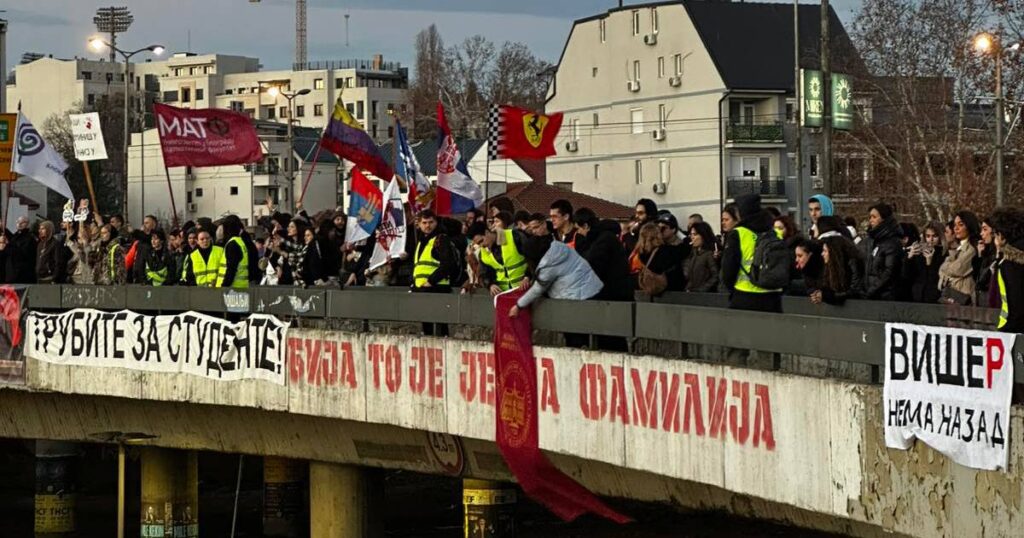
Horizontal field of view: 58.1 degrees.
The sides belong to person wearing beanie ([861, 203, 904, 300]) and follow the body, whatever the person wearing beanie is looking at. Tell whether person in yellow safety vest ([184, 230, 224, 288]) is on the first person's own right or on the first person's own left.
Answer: on the first person's own right

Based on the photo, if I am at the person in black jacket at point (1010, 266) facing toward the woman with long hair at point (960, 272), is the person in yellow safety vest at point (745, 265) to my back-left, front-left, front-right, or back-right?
front-left

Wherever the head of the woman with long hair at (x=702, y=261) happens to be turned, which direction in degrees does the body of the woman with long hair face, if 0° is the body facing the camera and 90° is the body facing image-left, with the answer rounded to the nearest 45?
approximately 45°

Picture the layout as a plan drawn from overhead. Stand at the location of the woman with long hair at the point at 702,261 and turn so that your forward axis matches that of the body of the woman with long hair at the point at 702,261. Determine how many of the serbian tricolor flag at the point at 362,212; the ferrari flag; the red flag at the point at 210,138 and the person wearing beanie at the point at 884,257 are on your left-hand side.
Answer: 1

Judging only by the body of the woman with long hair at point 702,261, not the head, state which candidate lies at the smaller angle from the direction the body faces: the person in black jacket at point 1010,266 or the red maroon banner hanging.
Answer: the red maroon banner hanging

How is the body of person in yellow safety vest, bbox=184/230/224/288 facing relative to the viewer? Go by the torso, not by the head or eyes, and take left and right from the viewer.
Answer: facing the viewer

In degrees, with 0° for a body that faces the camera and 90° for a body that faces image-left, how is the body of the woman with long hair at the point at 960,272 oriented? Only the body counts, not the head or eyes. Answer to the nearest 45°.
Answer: approximately 45°
